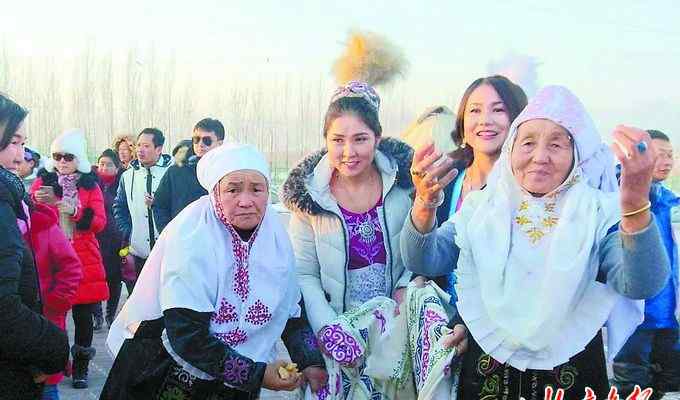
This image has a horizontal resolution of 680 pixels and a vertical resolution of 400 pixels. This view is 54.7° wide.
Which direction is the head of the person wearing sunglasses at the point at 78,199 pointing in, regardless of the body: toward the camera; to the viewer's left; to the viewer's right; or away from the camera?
toward the camera

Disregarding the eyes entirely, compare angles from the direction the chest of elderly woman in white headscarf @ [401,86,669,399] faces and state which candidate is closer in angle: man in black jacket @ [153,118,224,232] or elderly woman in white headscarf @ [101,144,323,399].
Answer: the elderly woman in white headscarf

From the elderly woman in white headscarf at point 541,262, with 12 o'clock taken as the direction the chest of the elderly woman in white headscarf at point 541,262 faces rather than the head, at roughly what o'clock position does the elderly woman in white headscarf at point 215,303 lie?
the elderly woman in white headscarf at point 215,303 is roughly at 3 o'clock from the elderly woman in white headscarf at point 541,262.

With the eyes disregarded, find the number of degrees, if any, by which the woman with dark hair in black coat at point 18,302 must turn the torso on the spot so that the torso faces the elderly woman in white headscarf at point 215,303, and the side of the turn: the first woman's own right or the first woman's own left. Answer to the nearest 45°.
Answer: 0° — they already face them

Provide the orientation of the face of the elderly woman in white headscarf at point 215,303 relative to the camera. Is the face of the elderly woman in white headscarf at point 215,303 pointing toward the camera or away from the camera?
toward the camera

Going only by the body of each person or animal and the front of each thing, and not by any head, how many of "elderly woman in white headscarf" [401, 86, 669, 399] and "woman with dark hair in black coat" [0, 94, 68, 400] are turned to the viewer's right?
1

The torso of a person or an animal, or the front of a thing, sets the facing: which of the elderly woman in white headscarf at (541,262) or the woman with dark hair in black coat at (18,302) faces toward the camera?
the elderly woman in white headscarf

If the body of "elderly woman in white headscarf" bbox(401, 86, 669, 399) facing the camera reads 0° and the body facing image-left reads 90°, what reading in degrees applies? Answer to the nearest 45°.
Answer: approximately 0°

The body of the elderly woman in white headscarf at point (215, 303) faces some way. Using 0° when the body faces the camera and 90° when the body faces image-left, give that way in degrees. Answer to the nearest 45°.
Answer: approximately 315°

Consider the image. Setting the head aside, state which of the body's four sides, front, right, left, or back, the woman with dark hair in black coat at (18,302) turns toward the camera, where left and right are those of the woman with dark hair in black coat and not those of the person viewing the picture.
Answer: right

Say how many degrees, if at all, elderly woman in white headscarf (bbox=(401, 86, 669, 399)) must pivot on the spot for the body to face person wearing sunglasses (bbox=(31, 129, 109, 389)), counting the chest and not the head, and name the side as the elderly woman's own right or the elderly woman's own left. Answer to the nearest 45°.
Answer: approximately 135° to the elderly woman's own right

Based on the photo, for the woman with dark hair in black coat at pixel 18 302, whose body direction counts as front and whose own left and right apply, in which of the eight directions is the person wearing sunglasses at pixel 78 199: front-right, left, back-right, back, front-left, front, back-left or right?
left
